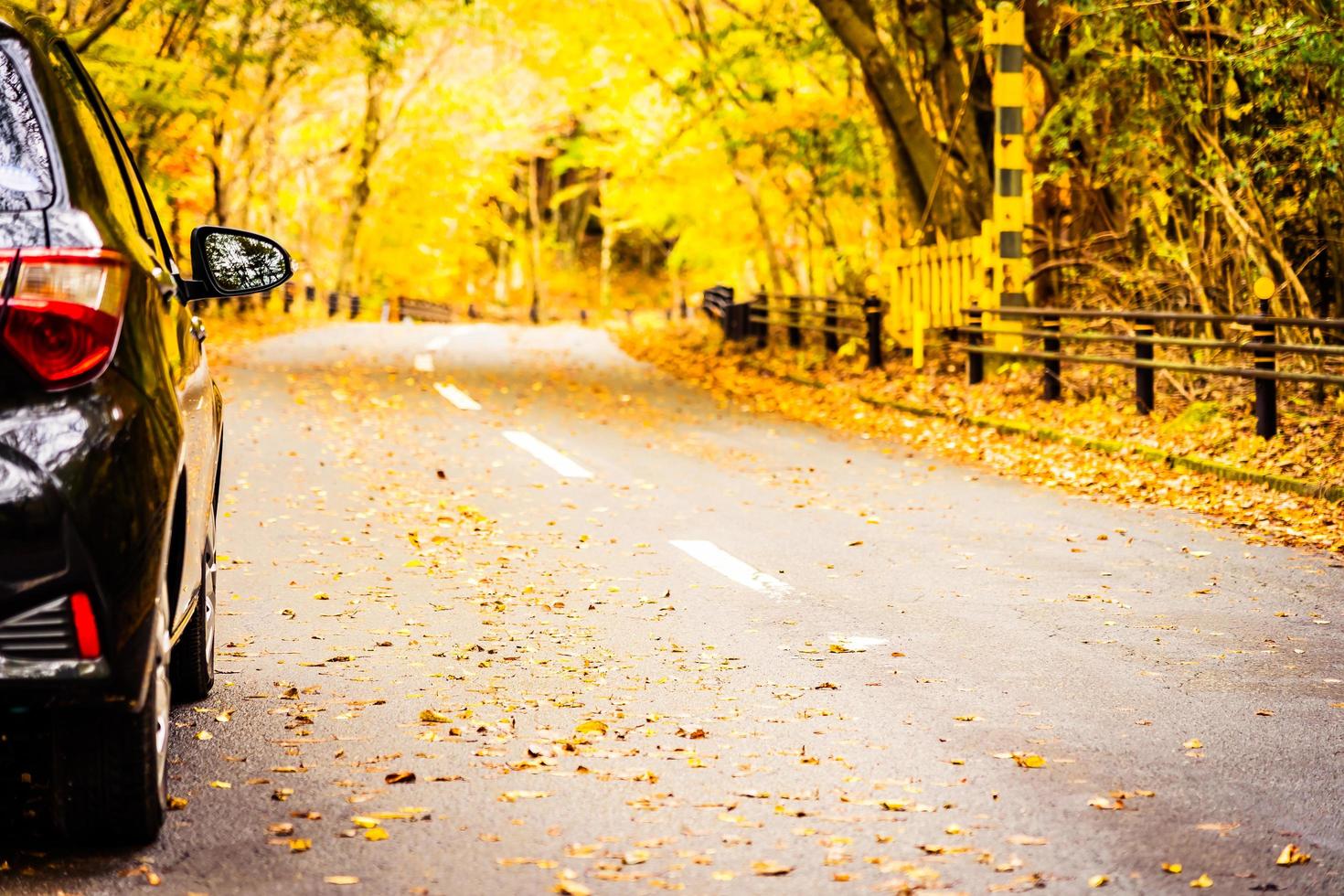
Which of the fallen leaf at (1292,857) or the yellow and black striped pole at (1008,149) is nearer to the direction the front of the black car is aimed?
the yellow and black striped pole

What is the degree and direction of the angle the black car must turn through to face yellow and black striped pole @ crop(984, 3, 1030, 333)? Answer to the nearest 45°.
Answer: approximately 45° to its right

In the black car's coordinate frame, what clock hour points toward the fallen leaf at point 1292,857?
The fallen leaf is roughly at 3 o'clock from the black car.

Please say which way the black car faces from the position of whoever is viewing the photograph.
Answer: facing away from the viewer

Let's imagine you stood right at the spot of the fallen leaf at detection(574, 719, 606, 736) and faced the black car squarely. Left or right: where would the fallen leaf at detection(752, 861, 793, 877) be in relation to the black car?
left

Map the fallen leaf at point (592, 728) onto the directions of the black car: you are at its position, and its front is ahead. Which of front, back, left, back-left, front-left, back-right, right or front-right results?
front-right

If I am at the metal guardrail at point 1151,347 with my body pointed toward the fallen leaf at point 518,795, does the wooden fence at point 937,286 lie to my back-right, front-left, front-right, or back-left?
back-right

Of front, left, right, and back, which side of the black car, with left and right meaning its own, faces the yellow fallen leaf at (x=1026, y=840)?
right

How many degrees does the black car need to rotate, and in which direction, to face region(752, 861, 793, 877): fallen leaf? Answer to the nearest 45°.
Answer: approximately 90° to its right
